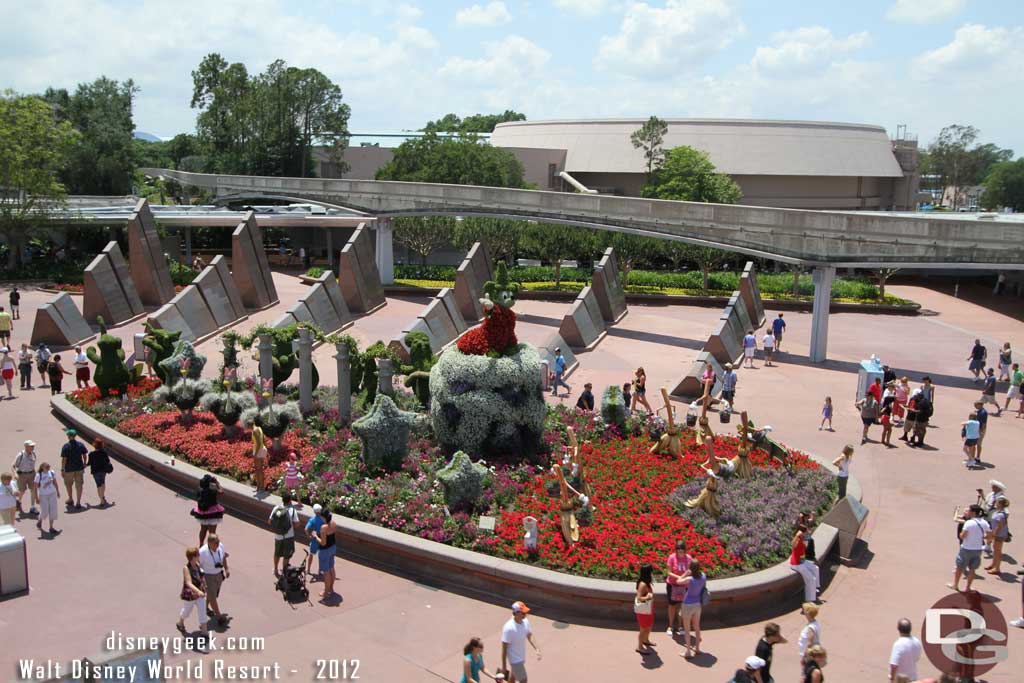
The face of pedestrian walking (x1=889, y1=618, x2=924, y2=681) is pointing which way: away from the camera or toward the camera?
away from the camera

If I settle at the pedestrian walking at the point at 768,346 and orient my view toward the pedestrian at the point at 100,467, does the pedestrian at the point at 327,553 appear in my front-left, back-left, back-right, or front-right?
front-left

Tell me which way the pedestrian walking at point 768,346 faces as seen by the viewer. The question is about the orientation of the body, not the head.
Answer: away from the camera

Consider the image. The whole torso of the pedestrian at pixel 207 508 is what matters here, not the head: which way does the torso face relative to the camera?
away from the camera

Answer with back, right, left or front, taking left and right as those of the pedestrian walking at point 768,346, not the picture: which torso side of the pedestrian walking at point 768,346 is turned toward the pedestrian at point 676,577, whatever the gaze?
back
